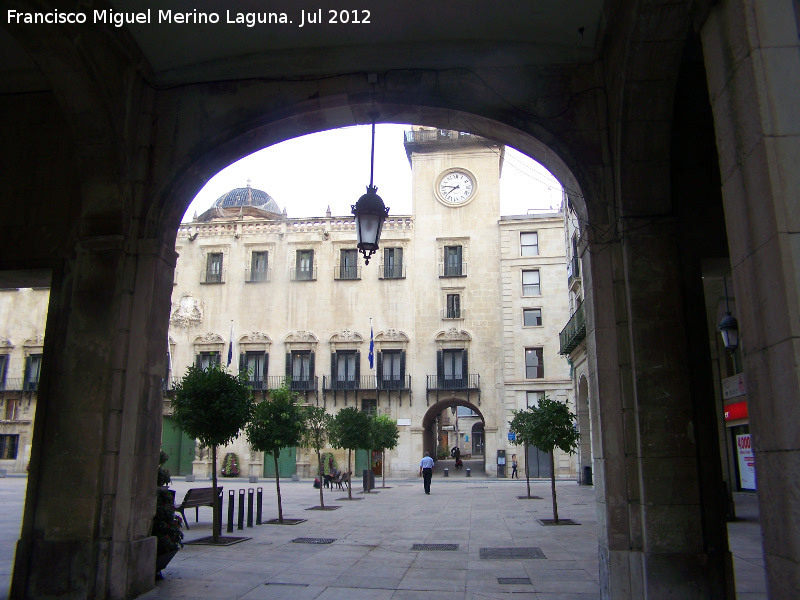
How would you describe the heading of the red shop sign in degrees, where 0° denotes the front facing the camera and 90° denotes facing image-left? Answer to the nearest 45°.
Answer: approximately 45°

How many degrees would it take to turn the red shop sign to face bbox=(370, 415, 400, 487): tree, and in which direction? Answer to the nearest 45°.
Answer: approximately 45° to its right

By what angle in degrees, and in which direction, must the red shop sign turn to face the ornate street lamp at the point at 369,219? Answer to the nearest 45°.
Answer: approximately 45° to its left

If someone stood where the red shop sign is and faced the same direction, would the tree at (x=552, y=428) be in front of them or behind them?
in front

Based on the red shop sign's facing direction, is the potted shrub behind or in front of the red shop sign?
in front

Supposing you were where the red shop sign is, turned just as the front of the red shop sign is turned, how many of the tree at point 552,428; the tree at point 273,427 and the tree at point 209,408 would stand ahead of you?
3

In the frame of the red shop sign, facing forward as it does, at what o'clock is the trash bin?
The trash bin is roughly at 2 o'clock from the red shop sign.

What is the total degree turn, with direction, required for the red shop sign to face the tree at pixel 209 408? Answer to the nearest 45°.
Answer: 0° — it already faces it
